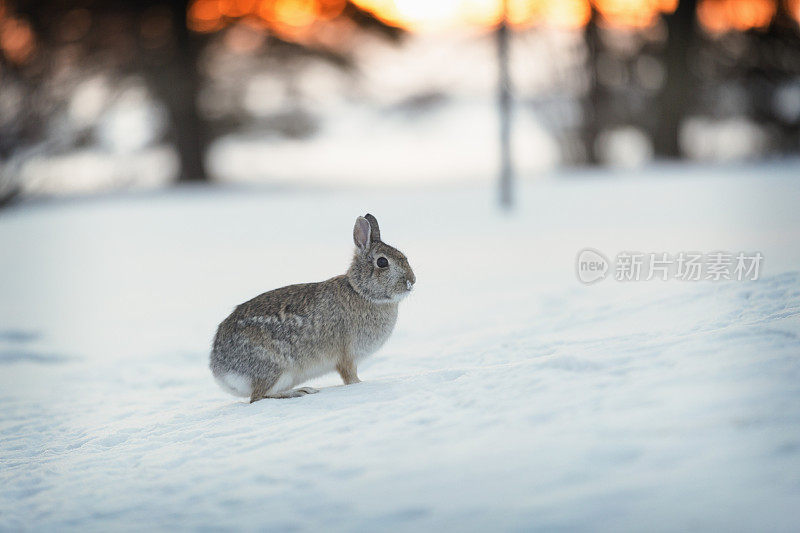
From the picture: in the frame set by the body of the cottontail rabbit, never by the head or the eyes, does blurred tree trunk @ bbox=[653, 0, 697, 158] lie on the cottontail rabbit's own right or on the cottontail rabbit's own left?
on the cottontail rabbit's own left

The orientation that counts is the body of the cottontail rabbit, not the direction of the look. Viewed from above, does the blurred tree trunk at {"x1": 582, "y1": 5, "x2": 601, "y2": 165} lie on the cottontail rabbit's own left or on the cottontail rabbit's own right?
on the cottontail rabbit's own left

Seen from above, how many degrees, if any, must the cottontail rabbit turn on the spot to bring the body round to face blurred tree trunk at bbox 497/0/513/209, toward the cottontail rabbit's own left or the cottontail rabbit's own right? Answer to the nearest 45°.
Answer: approximately 90° to the cottontail rabbit's own left

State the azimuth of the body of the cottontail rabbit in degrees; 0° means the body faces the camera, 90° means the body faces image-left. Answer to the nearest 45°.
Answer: approximately 270°

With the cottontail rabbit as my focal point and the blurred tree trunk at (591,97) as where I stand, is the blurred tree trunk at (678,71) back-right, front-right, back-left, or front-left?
back-left

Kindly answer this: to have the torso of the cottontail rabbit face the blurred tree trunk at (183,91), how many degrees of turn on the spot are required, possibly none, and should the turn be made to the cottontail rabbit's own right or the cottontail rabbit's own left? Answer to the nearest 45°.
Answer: approximately 90° to the cottontail rabbit's own left
